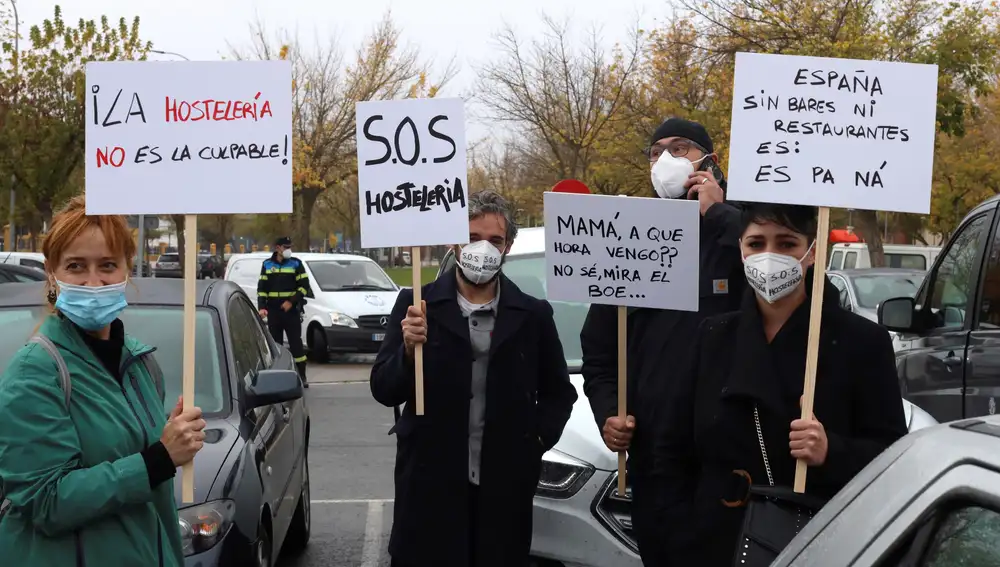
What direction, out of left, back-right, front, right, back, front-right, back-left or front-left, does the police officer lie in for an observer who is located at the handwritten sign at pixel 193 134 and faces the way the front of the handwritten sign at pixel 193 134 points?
back

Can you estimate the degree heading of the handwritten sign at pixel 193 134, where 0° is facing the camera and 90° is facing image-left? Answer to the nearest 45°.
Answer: approximately 0°

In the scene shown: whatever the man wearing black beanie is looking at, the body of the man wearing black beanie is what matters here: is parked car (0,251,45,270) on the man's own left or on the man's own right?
on the man's own right

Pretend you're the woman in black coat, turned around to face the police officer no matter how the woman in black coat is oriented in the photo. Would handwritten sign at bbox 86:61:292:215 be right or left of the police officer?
left

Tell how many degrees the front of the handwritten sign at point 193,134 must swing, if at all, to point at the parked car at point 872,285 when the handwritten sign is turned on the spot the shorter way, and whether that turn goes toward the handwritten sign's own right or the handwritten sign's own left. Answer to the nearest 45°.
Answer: approximately 135° to the handwritten sign's own left

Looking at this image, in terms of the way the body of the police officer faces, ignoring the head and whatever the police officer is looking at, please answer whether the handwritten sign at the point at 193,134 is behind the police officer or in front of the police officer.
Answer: in front

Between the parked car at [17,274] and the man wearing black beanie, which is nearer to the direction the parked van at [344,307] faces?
the man wearing black beanie

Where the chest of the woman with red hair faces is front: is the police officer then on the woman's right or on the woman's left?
on the woman's left

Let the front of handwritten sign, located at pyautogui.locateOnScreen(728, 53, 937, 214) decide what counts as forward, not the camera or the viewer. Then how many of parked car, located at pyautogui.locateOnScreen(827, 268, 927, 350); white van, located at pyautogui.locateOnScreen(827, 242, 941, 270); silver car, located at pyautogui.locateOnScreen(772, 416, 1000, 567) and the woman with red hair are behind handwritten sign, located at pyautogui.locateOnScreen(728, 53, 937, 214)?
2
